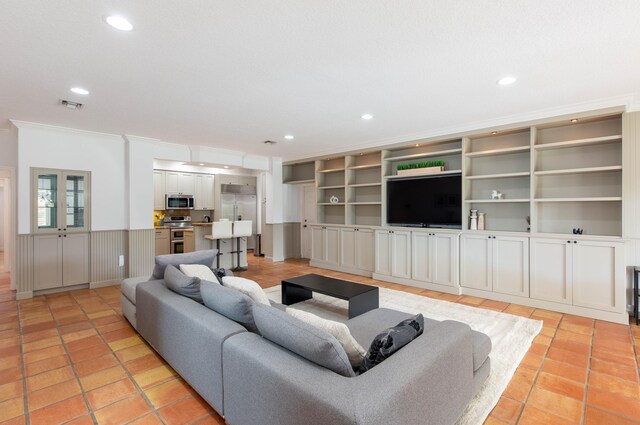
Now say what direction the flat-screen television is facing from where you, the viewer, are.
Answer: facing the viewer and to the left of the viewer

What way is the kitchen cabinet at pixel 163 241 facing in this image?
toward the camera

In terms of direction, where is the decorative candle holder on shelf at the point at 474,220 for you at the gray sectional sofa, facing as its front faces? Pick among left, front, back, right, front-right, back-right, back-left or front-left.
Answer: front

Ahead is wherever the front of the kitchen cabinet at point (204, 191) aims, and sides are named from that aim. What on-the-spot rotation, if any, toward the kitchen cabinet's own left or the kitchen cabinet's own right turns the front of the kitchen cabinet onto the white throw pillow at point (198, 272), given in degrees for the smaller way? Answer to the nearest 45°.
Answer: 0° — it already faces it

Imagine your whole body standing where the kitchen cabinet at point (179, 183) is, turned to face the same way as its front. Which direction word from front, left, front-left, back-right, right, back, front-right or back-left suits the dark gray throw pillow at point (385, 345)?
front

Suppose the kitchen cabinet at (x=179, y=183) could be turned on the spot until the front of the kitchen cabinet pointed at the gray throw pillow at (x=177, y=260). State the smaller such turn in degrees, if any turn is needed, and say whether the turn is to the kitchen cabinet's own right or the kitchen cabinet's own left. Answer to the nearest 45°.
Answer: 0° — it already faces it

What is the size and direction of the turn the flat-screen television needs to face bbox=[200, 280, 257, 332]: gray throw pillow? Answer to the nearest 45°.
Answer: approximately 45° to its left

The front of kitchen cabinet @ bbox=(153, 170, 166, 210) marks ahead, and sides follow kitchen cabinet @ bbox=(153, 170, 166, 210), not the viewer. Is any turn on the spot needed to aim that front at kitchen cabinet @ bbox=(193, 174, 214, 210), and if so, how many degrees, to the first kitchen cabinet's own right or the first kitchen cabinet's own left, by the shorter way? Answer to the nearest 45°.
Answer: approximately 90° to the first kitchen cabinet's own left

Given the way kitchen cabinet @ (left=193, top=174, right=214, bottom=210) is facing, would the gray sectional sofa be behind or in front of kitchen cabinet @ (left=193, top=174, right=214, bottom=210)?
in front

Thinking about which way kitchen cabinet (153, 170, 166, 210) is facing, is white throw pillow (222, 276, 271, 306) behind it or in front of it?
in front

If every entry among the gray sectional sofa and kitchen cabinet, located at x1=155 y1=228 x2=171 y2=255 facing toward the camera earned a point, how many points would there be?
1

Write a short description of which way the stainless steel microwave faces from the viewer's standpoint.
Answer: facing the viewer

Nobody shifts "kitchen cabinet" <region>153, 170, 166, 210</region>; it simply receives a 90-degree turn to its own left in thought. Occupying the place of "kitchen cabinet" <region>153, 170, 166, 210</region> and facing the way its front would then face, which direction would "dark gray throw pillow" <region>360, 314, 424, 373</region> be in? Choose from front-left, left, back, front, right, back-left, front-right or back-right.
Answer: right

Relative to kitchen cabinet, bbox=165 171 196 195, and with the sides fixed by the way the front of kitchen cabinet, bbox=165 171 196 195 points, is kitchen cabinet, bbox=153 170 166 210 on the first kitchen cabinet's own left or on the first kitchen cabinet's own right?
on the first kitchen cabinet's own right

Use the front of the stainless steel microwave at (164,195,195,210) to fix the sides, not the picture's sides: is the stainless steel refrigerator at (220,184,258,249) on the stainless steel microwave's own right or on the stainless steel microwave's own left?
on the stainless steel microwave's own left

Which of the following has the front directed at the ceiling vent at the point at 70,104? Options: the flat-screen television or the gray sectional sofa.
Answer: the flat-screen television

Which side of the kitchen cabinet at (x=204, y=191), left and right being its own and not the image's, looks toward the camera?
front

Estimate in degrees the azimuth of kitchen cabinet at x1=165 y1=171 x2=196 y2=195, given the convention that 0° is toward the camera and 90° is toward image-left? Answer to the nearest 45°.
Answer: approximately 0°

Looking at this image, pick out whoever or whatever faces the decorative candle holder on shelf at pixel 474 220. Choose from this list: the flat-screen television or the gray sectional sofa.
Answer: the gray sectional sofa

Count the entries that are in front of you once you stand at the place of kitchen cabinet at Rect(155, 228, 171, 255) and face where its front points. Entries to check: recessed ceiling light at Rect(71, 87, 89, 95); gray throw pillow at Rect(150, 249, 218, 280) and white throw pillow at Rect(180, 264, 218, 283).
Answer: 3
